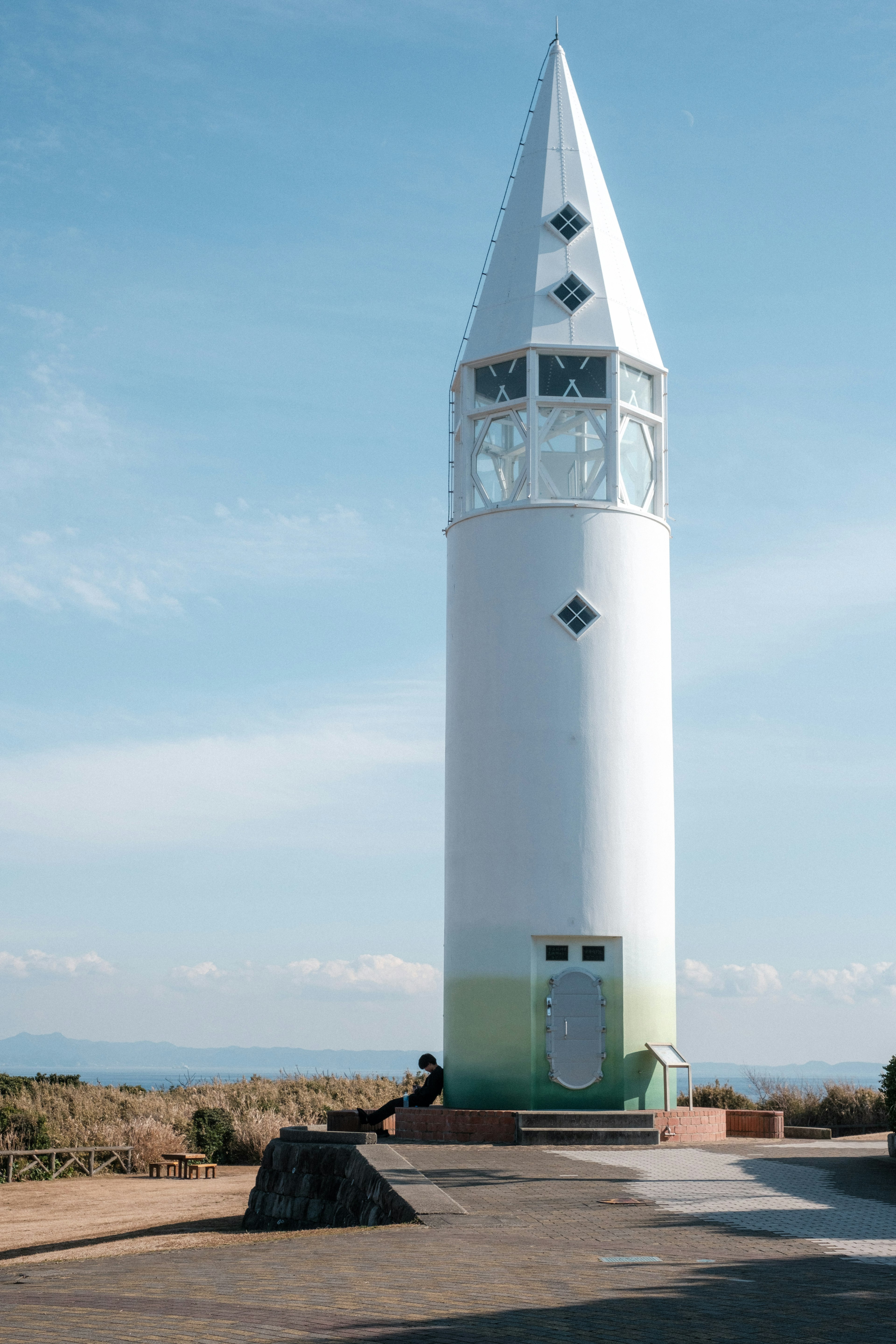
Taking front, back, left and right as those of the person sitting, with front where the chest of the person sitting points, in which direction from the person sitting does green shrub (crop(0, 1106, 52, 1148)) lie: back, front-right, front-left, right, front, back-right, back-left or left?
front-right

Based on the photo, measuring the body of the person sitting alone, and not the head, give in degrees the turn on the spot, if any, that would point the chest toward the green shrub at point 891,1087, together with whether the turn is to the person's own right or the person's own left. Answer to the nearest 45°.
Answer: approximately 135° to the person's own left

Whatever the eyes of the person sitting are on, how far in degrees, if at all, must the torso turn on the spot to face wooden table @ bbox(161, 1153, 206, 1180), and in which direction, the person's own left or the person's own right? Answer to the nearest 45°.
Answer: approximately 45° to the person's own right

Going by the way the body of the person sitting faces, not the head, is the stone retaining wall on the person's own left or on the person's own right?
on the person's own left

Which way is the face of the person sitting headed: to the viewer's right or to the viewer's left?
to the viewer's left

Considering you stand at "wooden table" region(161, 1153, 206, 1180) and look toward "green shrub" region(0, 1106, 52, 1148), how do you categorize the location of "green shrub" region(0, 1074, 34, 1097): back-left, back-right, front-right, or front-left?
front-right

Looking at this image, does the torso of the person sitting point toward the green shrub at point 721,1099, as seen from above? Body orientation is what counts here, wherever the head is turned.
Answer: no

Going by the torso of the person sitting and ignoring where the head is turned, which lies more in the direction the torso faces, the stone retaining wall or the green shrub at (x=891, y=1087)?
the stone retaining wall

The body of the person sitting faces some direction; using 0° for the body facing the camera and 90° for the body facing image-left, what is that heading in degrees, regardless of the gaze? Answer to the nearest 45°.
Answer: approximately 90°
